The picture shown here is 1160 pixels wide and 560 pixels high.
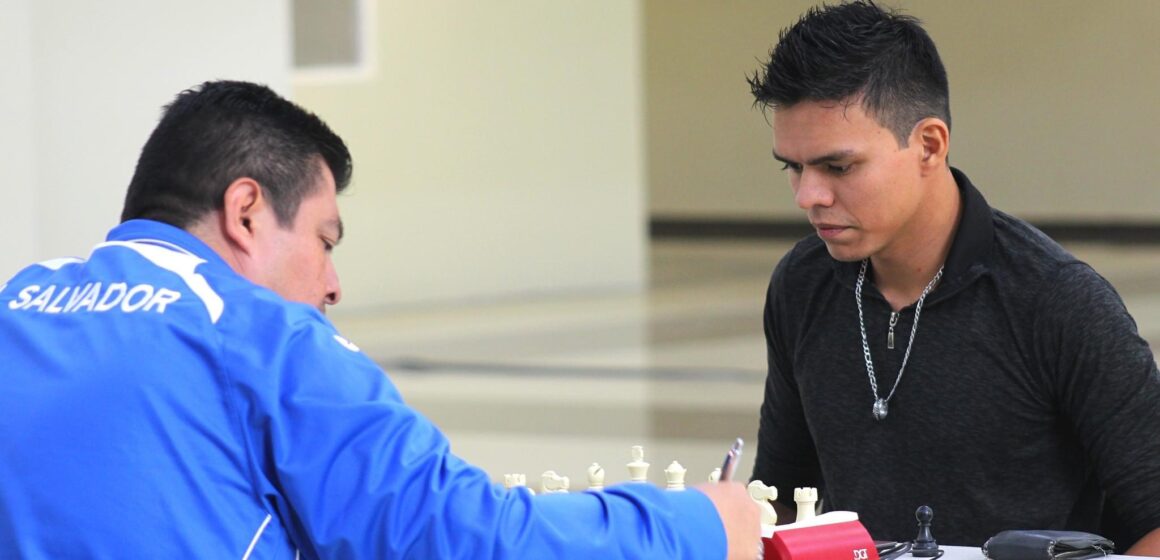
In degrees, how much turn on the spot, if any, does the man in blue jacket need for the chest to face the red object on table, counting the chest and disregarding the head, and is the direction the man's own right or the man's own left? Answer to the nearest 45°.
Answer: approximately 45° to the man's own right

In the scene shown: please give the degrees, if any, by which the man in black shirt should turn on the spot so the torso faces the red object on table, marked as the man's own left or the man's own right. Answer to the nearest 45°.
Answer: approximately 45° to the man's own left

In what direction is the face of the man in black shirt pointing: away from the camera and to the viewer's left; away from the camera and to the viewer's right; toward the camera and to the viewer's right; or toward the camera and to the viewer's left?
toward the camera and to the viewer's left

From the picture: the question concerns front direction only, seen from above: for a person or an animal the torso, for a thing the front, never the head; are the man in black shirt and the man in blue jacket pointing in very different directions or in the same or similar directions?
very different directions

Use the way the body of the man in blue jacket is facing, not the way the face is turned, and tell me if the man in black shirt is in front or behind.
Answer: in front

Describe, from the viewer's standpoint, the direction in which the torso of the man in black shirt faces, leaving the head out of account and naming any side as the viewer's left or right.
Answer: facing the viewer and to the left of the viewer

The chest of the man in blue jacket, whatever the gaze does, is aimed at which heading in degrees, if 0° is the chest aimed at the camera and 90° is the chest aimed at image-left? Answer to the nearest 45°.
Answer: approximately 225°

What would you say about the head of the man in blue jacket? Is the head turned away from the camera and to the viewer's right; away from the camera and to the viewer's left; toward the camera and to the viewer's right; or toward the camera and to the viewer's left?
away from the camera and to the viewer's right

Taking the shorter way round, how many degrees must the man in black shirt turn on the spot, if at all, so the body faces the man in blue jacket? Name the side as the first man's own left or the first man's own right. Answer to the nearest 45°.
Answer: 0° — they already face them
